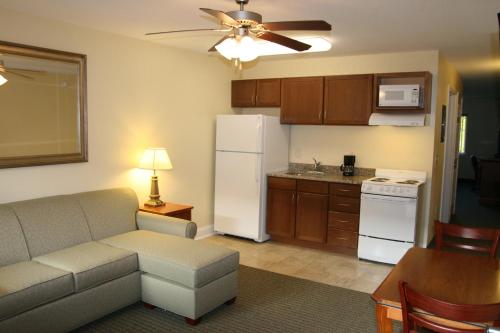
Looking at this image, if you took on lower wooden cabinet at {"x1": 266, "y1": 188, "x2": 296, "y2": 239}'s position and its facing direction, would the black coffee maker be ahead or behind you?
behind

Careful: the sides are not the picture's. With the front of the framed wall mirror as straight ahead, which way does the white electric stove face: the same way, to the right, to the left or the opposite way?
to the right

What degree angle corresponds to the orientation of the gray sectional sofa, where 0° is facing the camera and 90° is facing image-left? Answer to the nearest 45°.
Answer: approximately 315°

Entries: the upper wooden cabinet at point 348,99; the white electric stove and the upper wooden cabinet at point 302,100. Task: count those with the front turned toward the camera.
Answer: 3

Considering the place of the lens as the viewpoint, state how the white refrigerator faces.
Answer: facing the viewer and to the left of the viewer

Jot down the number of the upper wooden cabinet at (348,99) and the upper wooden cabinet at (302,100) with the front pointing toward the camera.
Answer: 2

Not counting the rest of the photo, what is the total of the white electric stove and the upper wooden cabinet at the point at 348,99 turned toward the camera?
2

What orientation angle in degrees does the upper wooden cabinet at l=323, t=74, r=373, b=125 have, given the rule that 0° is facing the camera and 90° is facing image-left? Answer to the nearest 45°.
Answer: approximately 0°

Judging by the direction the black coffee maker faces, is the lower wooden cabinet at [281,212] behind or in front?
in front

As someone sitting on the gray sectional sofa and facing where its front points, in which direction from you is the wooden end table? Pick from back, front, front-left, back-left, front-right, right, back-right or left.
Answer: left

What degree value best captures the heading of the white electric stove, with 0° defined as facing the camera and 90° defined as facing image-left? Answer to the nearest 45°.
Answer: approximately 0°

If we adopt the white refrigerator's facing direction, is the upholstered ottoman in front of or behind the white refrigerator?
in front

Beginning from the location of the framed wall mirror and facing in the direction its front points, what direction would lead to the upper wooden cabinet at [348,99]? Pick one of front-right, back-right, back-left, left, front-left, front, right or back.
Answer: front-left
